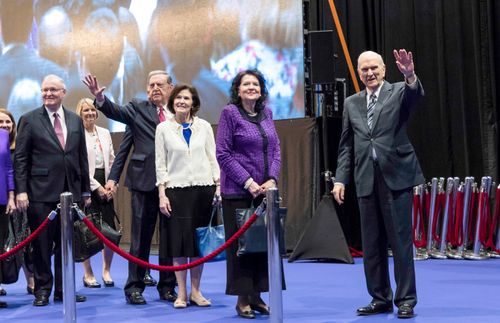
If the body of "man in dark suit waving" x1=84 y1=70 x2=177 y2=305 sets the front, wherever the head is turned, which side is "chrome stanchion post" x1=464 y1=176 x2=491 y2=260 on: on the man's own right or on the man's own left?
on the man's own left

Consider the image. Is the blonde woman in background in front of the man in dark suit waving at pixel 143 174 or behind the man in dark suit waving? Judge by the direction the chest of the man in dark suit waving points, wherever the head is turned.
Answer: behind

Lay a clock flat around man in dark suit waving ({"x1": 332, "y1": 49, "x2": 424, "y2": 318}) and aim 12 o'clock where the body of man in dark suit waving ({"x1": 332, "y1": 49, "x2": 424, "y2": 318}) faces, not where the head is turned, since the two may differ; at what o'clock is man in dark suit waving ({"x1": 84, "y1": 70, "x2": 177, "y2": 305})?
man in dark suit waving ({"x1": 84, "y1": 70, "x2": 177, "y2": 305}) is roughly at 2 o'clock from man in dark suit waving ({"x1": 332, "y1": 49, "x2": 424, "y2": 318}).

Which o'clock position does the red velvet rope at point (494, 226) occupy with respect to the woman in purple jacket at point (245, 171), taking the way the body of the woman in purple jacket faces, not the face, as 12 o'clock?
The red velvet rope is roughly at 9 o'clock from the woman in purple jacket.

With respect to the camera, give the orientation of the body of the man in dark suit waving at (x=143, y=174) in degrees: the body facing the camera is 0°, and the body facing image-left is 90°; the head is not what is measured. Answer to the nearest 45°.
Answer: approximately 315°

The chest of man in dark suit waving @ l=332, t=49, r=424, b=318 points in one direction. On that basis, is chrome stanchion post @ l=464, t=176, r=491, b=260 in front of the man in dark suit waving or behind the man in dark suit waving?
behind
